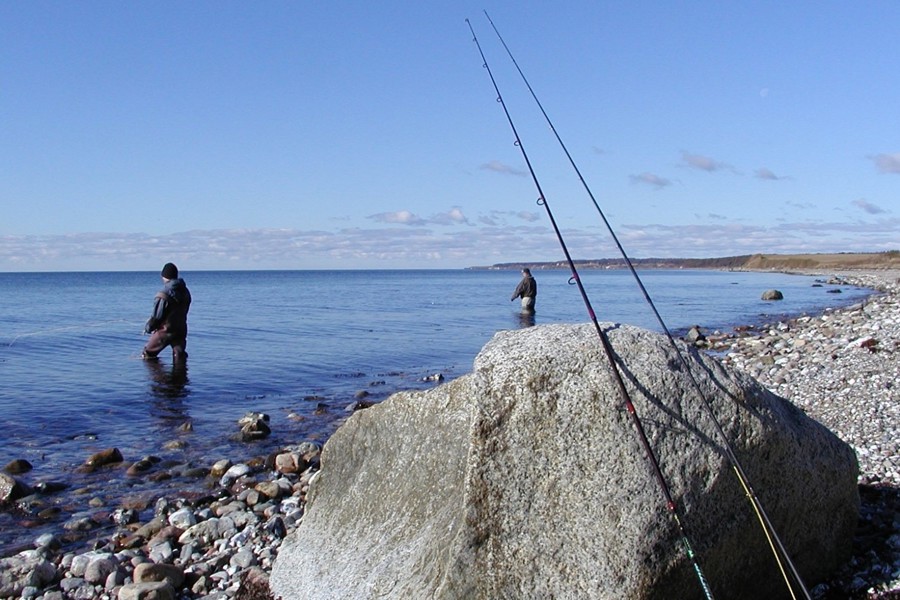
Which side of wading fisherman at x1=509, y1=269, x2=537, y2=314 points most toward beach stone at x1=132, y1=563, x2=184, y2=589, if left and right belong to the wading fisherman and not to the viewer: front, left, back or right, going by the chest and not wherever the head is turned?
left

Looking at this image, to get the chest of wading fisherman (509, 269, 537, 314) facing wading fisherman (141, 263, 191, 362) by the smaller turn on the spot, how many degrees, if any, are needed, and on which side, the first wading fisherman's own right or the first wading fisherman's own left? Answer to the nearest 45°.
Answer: approximately 45° to the first wading fisherman's own left

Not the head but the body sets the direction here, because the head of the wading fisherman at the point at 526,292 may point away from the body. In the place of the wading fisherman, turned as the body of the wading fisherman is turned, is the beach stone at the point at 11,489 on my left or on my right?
on my left

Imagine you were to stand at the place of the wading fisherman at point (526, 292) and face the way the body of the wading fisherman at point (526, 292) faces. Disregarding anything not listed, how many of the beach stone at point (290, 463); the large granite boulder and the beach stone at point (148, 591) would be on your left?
3

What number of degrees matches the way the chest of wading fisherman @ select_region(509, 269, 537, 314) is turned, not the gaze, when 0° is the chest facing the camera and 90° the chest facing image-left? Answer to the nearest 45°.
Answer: approximately 90°

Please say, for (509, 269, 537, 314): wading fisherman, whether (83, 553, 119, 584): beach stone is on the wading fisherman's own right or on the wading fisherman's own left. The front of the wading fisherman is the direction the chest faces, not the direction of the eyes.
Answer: on the wading fisherman's own left

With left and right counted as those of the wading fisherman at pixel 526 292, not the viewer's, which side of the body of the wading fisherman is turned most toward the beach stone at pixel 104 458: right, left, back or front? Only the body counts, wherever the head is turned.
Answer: left

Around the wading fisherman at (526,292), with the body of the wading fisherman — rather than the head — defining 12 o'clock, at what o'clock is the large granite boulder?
The large granite boulder is roughly at 9 o'clock from the wading fisherman.

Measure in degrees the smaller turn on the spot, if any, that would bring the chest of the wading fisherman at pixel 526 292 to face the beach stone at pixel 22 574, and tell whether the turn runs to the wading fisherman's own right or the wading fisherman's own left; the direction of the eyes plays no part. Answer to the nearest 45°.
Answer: approximately 90° to the wading fisherman's own left

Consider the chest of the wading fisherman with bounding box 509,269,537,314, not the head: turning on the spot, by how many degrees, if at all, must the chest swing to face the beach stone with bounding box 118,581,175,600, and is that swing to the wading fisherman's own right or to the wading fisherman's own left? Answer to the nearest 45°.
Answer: approximately 90° to the wading fisherman's own left
